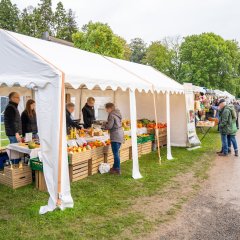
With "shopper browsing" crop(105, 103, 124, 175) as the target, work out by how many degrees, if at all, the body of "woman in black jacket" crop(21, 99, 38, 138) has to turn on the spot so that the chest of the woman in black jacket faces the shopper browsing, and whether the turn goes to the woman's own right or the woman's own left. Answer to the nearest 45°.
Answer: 0° — they already face them

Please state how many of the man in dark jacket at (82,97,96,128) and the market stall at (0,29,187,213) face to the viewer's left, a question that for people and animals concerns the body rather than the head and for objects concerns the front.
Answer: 0

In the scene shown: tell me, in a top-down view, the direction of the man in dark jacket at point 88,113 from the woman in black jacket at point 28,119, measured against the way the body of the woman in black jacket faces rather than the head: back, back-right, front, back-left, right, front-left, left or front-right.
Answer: left

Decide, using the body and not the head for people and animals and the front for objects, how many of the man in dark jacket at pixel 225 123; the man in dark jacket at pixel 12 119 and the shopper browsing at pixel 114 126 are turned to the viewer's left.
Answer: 2

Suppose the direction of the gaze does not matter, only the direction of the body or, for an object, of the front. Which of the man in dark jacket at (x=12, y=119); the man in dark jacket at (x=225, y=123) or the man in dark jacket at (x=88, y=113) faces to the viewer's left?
the man in dark jacket at (x=225, y=123)

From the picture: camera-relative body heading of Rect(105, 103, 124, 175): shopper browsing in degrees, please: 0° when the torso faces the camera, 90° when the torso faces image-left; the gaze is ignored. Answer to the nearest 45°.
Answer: approximately 90°

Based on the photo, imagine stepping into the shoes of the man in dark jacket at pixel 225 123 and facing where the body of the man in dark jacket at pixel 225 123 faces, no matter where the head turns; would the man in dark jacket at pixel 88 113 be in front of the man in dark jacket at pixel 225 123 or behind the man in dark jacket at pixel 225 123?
in front

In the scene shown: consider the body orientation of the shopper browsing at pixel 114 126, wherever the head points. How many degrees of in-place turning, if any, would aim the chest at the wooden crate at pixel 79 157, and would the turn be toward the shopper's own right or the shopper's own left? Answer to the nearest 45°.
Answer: approximately 45° to the shopper's own left

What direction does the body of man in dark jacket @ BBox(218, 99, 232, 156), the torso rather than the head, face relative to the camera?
to the viewer's left

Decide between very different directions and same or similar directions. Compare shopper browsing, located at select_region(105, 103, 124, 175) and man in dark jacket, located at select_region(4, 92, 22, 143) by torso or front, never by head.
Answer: very different directions
